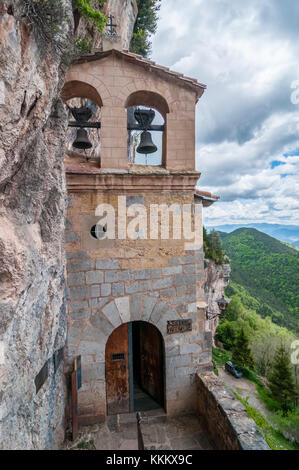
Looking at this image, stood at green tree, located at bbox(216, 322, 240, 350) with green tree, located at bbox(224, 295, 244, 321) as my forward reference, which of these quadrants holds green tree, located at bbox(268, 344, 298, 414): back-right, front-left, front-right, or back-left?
back-right

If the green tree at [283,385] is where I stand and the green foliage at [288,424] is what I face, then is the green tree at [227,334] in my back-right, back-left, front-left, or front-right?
back-right

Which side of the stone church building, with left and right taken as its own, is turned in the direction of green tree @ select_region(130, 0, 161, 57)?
back

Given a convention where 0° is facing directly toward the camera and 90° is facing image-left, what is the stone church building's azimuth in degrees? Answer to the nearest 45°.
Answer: approximately 0°
